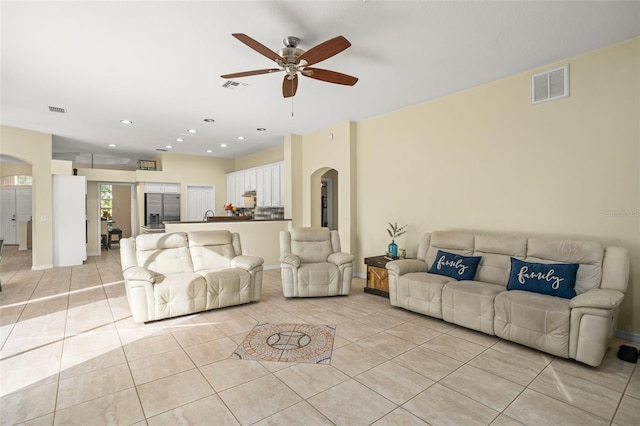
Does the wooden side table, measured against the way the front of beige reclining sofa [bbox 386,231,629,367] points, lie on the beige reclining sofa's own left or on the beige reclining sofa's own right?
on the beige reclining sofa's own right

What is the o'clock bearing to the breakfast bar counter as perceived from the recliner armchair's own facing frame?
The breakfast bar counter is roughly at 5 o'clock from the recliner armchair.

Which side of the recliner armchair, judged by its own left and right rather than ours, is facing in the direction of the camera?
front

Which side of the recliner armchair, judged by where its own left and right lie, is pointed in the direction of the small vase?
left

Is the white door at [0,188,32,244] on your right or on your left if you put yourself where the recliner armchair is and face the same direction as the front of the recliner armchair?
on your right

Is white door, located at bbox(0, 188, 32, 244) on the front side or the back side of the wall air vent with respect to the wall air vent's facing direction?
on the front side

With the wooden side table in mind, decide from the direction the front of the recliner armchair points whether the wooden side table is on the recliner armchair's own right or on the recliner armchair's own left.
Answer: on the recliner armchair's own left

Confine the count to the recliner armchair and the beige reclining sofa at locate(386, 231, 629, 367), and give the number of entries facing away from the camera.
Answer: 0

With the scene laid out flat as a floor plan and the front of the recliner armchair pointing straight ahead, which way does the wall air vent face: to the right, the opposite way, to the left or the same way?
to the right

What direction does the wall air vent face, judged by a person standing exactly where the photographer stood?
facing the viewer and to the left of the viewer

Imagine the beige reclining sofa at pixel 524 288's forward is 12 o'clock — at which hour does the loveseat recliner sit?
The loveseat recliner is roughly at 1 o'clock from the beige reclining sofa.

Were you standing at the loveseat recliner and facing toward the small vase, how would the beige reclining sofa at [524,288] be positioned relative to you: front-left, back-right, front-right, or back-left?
front-right

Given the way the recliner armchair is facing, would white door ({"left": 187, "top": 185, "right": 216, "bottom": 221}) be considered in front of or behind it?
behind

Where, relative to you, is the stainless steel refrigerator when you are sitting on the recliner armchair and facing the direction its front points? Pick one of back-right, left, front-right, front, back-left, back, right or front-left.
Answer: back-right

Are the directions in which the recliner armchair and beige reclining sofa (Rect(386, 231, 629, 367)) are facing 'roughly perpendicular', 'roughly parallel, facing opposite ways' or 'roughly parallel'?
roughly perpendicular

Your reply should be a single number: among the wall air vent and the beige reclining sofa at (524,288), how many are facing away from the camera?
0
